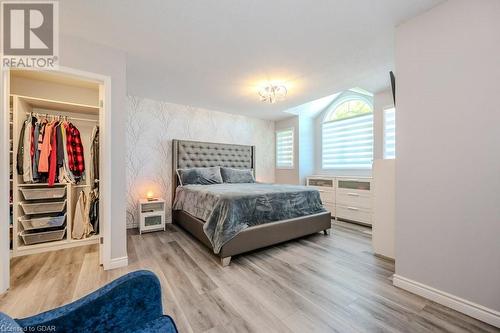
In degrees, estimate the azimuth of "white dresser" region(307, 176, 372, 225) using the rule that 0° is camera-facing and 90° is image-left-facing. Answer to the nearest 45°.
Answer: approximately 45°

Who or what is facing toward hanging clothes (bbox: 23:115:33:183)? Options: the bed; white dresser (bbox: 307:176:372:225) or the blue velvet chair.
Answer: the white dresser

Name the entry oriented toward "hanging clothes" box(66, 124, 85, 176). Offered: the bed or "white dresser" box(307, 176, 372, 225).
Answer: the white dresser

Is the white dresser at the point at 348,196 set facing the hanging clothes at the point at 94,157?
yes

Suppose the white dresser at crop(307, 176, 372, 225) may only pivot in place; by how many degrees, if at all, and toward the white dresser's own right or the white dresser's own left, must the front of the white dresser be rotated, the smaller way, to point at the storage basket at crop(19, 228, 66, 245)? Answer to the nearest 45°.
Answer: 0° — it already faces it

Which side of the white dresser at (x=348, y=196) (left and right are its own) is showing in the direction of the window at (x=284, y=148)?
right

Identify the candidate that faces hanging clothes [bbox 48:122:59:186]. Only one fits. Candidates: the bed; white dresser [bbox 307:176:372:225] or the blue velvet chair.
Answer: the white dresser
